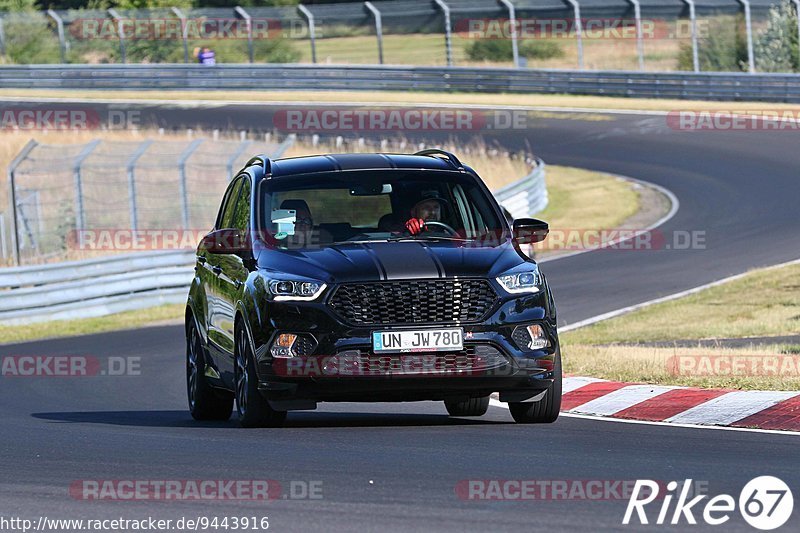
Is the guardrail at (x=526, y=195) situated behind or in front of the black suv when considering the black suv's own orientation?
behind

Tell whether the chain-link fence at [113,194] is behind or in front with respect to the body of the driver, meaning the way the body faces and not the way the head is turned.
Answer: behind

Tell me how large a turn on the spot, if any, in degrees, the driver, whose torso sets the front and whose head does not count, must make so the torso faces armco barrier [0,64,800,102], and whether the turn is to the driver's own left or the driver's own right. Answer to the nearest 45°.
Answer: approximately 180°

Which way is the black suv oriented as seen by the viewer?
toward the camera

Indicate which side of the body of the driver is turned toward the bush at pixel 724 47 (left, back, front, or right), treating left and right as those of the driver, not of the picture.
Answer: back

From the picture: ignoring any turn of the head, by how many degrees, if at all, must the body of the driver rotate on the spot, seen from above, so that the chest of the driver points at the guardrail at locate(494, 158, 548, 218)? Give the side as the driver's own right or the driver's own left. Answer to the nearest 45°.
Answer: approximately 180°

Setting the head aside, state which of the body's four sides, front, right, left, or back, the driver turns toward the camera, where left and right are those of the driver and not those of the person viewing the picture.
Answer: front

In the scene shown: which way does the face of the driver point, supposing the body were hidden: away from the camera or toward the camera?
toward the camera

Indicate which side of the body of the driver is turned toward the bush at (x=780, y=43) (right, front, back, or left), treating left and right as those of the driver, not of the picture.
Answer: back

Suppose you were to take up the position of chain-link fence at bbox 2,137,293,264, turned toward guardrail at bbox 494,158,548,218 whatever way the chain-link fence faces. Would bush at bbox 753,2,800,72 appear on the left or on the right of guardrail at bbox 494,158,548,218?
left

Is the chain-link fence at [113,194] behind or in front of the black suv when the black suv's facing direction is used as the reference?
behind
